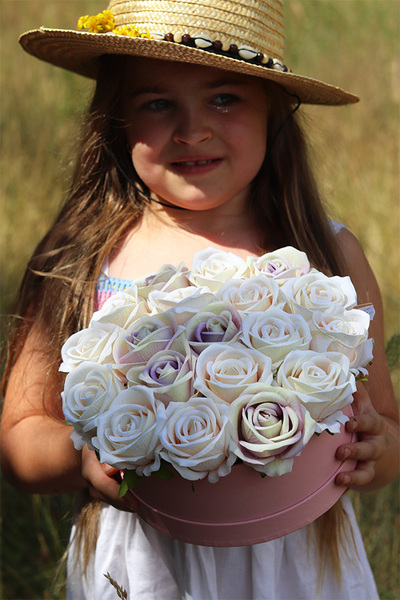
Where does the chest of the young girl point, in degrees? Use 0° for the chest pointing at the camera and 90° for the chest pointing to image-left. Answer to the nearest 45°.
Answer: approximately 0°
